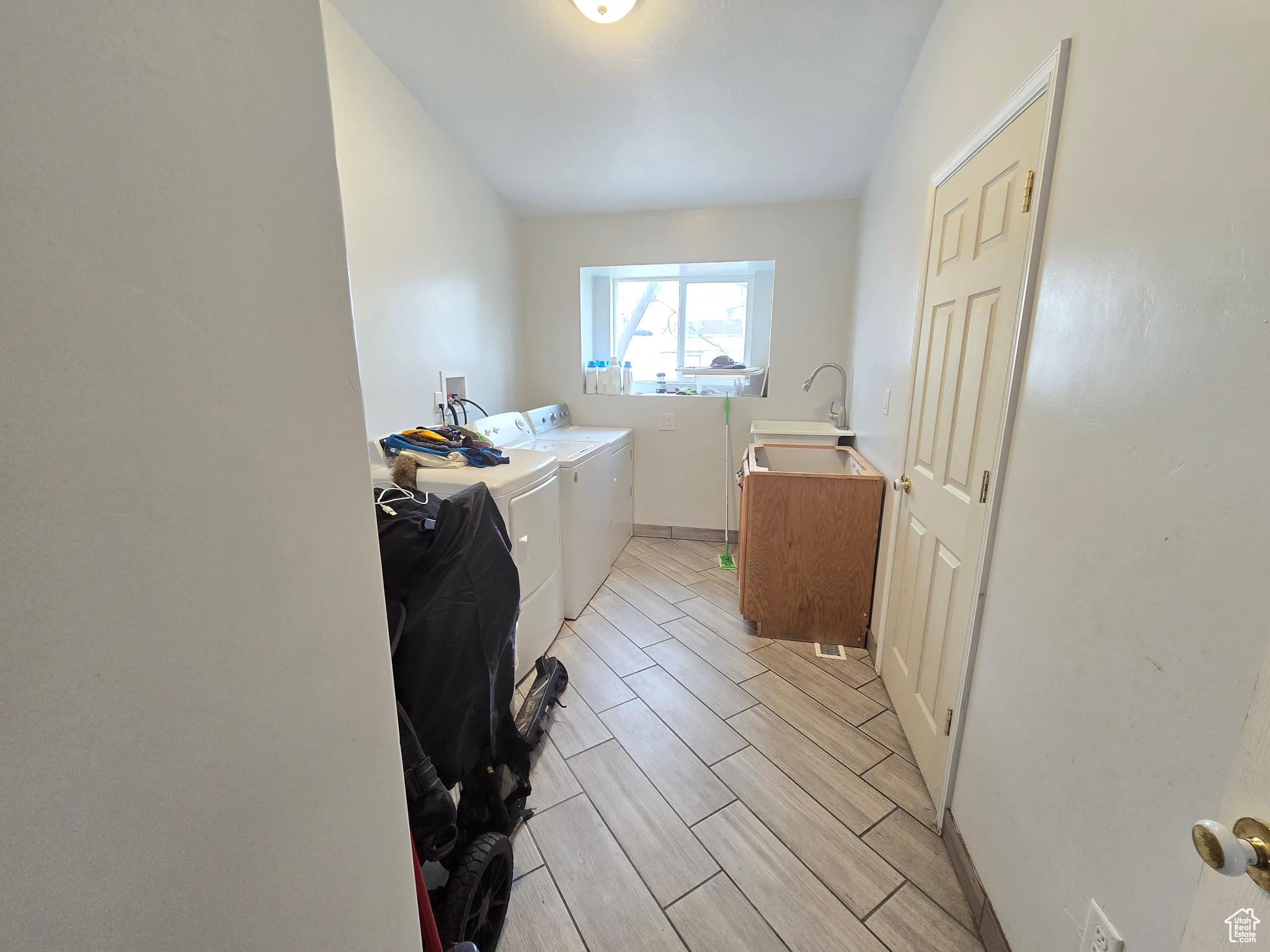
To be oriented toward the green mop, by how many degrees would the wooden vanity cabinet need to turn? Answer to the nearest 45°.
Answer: approximately 45° to its right

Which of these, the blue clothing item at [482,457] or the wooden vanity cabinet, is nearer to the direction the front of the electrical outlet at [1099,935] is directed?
the blue clothing item

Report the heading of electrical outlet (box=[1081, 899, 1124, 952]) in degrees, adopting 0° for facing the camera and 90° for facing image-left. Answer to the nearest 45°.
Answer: approximately 45°

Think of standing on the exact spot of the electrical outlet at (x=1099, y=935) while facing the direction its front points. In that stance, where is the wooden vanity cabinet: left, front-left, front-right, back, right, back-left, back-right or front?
right

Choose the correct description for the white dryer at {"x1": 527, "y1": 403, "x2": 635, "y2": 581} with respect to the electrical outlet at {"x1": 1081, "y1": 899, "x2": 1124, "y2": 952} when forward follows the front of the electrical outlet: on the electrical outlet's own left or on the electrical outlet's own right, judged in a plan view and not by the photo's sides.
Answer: on the electrical outlet's own right
